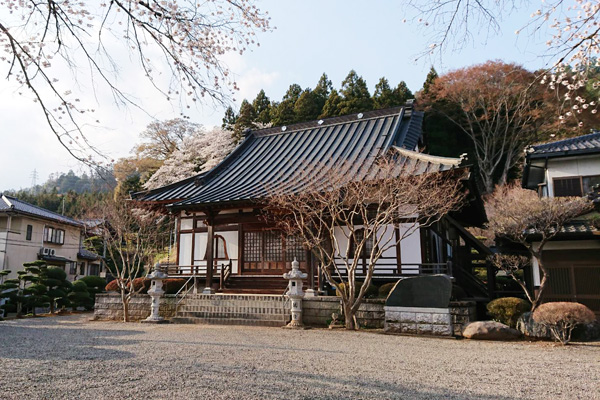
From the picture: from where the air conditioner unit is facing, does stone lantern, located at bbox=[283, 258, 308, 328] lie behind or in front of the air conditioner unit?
in front

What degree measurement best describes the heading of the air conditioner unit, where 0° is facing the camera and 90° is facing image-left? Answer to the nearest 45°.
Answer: approximately 315°

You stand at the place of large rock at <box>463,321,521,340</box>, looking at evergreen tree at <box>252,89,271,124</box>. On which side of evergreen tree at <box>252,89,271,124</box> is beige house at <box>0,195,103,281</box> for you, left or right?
left

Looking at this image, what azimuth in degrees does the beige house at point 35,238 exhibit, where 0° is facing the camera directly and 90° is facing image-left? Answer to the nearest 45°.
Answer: approximately 315°
